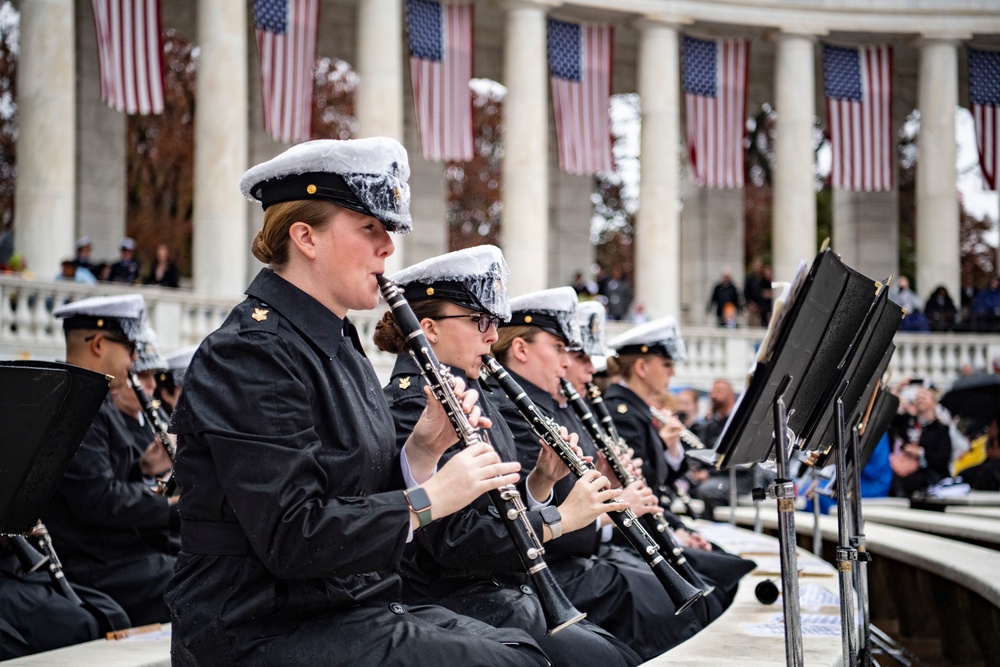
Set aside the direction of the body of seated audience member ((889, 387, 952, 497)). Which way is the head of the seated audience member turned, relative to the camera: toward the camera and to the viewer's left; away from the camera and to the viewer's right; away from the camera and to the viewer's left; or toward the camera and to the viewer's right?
toward the camera and to the viewer's left

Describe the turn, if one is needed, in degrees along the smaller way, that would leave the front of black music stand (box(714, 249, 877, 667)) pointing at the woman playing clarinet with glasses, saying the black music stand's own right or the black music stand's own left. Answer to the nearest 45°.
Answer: approximately 45° to the black music stand's own left

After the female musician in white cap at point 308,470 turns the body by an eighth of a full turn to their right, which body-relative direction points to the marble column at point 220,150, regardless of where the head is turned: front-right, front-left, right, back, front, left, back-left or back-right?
back-left

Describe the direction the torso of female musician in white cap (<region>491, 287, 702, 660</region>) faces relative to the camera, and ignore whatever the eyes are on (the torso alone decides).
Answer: to the viewer's right

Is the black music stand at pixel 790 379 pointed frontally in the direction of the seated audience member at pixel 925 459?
no

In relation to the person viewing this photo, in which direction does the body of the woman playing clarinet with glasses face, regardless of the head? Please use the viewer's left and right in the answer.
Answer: facing to the right of the viewer

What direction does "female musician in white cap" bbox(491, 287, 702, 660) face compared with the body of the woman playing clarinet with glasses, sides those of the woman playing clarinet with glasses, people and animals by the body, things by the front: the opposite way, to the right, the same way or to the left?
the same way

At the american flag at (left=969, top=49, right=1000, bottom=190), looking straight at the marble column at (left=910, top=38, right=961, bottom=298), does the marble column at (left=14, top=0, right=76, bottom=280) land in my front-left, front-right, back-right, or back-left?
front-left

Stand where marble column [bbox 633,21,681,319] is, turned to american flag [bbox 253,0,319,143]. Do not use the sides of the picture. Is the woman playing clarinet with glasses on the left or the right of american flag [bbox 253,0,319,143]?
left

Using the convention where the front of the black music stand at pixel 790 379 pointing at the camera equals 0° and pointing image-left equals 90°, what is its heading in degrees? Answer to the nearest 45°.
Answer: approximately 135°

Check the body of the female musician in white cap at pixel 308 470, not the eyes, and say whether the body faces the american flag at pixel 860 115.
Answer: no

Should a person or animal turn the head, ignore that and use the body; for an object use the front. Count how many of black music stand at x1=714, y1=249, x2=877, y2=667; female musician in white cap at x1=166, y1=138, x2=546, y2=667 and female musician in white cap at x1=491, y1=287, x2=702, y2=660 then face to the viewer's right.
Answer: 2

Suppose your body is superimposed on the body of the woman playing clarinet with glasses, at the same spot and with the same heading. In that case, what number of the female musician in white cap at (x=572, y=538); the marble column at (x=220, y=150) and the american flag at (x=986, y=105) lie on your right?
0

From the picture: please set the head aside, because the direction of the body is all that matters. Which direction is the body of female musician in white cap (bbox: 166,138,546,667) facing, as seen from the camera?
to the viewer's right

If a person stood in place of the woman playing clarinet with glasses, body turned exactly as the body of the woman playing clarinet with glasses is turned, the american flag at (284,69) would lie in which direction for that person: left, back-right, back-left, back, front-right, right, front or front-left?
left

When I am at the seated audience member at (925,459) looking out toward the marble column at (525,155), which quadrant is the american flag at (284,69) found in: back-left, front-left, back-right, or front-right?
front-left

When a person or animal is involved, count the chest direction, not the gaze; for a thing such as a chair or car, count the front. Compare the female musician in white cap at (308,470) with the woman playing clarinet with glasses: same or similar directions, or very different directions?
same or similar directions

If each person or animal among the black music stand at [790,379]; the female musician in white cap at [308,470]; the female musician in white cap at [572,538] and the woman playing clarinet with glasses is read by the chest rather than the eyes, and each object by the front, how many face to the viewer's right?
3
